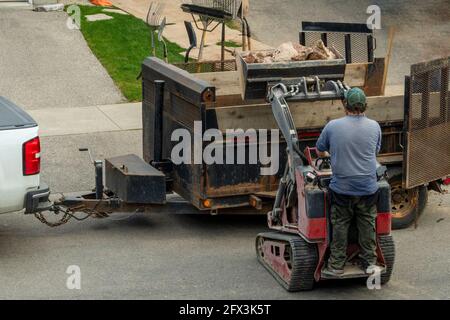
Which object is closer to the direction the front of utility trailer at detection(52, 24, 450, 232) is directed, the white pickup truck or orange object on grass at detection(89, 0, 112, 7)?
the white pickup truck

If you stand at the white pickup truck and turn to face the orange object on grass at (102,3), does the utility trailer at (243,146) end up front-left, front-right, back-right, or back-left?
front-right

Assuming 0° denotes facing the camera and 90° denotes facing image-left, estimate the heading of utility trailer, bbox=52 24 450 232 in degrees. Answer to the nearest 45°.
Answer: approximately 45°

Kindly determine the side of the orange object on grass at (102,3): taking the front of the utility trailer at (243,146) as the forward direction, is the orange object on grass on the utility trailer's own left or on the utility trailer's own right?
on the utility trailer's own right

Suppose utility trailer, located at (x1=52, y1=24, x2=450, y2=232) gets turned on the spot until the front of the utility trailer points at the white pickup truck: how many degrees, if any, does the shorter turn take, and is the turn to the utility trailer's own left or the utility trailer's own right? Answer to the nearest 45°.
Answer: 0° — it already faces it
